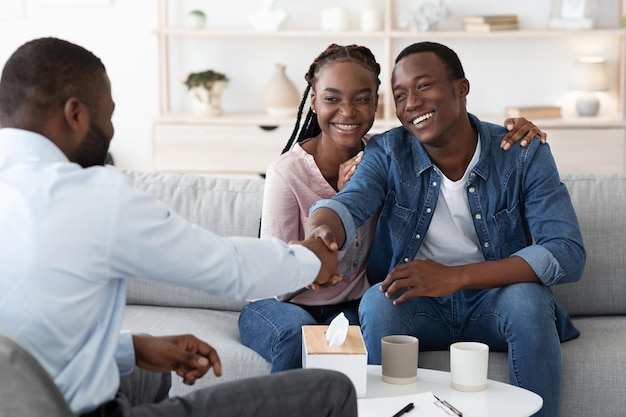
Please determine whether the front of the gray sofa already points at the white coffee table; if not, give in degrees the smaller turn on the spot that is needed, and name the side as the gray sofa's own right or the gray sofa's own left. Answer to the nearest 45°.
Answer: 0° — it already faces it

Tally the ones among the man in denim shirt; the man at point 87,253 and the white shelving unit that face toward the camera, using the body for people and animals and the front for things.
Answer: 2

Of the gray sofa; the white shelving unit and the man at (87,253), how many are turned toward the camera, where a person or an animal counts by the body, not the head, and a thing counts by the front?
2

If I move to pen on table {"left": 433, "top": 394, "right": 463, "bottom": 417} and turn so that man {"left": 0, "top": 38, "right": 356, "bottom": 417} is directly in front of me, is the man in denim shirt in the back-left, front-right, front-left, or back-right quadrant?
back-right

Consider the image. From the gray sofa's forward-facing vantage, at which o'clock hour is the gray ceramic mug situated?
The gray ceramic mug is roughly at 1 o'clock from the gray sofa.

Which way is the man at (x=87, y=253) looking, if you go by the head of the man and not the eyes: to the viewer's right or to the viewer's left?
to the viewer's right

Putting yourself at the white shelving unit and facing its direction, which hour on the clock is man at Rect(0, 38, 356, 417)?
The man is roughly at 12 o'clock from the white shelving unit.

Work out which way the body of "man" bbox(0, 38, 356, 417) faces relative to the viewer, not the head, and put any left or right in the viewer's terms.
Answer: facing away from the viewer and to the right of the viewer

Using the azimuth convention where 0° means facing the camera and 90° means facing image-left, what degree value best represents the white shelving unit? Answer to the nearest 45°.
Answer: approximately 0°

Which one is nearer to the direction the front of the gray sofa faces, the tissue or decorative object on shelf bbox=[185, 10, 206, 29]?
the tissue
